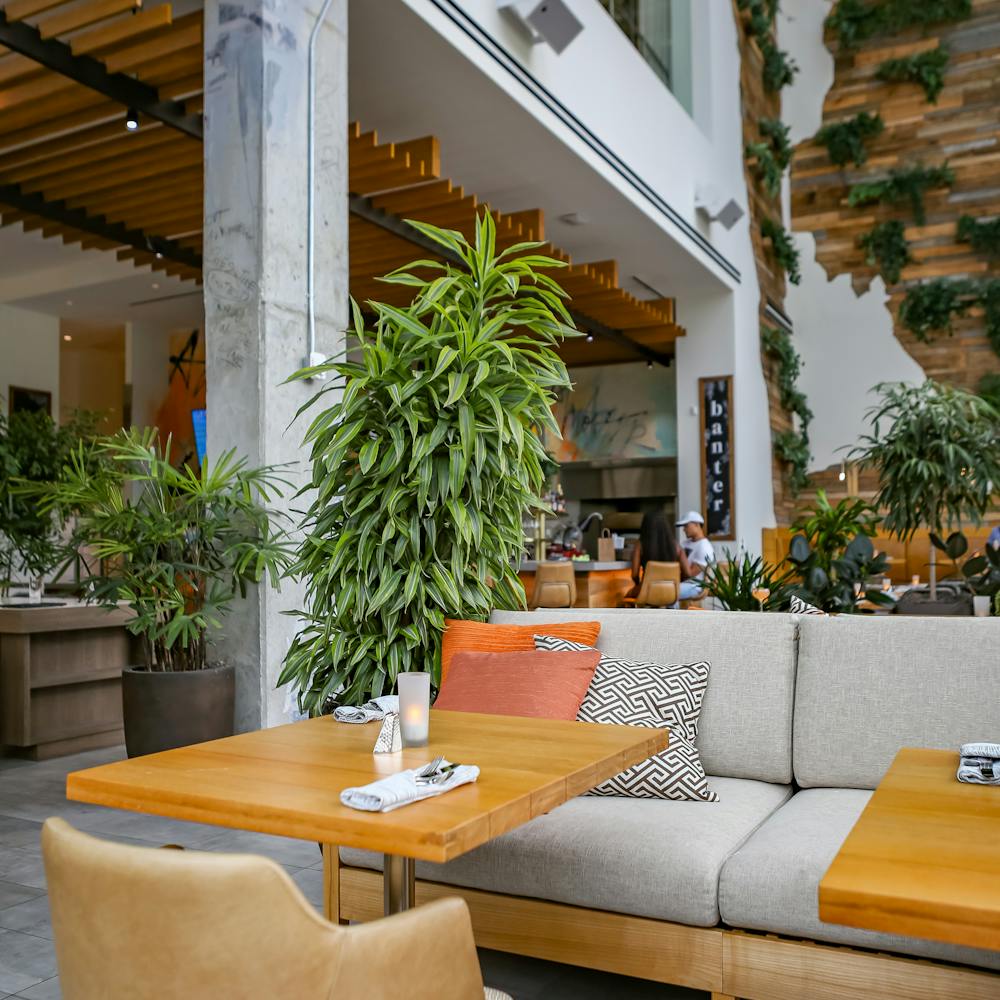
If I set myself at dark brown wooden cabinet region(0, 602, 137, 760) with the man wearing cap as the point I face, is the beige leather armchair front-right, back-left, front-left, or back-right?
back-right

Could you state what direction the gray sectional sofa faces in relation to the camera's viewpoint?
facing the viewer and to the left of the viewer

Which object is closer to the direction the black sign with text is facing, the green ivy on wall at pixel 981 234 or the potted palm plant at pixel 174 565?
the potted palm plant

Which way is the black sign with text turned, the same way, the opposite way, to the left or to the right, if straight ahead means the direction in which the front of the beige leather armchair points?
the opposite way

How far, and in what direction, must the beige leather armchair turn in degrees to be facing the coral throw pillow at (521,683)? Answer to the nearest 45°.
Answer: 0° — it already faces it

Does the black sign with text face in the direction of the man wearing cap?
yes

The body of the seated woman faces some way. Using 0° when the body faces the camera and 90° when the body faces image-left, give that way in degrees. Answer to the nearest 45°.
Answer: approximately 180°

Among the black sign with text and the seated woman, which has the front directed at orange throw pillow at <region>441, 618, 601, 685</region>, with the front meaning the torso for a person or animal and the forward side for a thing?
the black sign with text

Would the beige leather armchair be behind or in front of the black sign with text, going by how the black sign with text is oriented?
in front

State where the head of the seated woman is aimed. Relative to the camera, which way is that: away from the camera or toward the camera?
away from the camera

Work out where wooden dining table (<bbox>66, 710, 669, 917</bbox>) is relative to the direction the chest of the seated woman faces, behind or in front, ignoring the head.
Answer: behind

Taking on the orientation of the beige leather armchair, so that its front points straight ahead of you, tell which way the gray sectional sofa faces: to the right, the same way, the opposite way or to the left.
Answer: the opposite way

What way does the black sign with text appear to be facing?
toward the camera

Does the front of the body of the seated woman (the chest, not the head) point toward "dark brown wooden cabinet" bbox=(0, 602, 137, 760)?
no

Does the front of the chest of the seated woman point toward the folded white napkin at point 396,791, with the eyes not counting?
no

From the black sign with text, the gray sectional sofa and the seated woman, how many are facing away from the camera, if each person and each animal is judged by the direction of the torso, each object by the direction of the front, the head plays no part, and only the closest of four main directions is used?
1

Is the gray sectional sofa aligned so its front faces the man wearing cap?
no

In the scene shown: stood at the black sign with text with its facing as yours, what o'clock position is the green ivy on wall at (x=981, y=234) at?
The green ivy on wall is roughly at 8 o'clock from the black sign with text.

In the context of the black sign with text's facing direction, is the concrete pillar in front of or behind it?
in front

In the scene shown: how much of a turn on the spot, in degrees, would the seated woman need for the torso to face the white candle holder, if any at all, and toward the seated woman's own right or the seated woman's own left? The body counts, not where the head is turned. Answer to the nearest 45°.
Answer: approximately 180°
